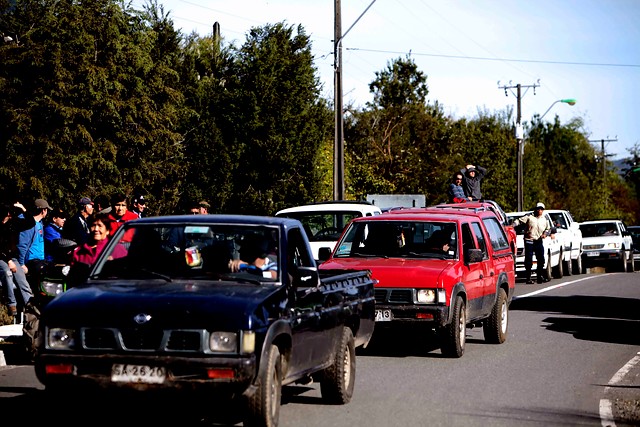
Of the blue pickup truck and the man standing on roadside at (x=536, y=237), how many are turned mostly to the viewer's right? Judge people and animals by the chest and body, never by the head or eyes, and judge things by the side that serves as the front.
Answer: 0

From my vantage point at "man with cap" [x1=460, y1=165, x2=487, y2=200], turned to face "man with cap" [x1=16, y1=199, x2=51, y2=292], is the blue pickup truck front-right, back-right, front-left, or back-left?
front-left

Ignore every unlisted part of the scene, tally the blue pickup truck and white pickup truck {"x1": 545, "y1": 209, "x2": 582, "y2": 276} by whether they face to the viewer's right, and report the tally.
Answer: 0

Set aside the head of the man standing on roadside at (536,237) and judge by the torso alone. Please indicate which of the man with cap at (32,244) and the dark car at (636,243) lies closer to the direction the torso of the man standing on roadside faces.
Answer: the man with cap

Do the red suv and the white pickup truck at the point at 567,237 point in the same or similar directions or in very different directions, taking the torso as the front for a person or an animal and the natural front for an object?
same or similar directions

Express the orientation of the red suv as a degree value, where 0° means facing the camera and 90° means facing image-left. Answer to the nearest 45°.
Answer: approximately 45°

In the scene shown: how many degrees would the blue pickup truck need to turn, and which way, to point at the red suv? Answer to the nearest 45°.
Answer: approximately 180°

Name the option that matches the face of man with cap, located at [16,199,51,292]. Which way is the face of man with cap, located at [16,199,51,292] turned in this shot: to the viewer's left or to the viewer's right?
to the viewer's right

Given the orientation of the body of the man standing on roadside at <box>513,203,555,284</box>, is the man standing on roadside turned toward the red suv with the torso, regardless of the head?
yes

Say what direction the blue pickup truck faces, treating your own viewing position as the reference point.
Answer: facing the viewer and to the left of the viewer

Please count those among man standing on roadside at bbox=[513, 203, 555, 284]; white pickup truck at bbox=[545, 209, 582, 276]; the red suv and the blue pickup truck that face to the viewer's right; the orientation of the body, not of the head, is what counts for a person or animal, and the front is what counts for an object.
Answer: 0

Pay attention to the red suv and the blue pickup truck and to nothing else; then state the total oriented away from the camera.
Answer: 0

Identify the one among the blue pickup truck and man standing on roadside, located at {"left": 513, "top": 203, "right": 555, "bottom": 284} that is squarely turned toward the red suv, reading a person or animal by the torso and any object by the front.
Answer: the man standing on roadside
